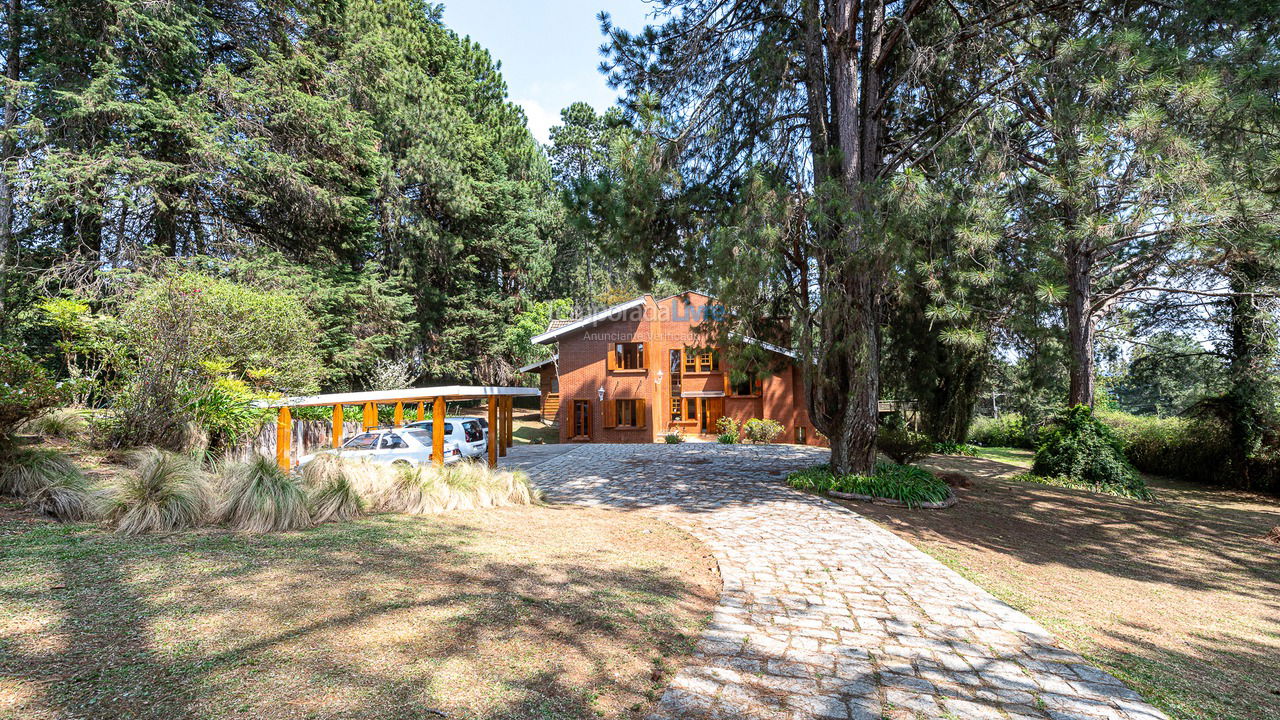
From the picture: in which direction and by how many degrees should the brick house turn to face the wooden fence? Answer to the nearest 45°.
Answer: approximately 45° to its right

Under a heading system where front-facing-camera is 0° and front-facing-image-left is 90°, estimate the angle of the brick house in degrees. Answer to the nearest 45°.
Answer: approximately 0°

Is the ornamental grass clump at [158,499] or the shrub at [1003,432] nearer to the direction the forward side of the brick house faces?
the ornamental grass clump

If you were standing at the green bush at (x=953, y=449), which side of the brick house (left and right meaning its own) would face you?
left
